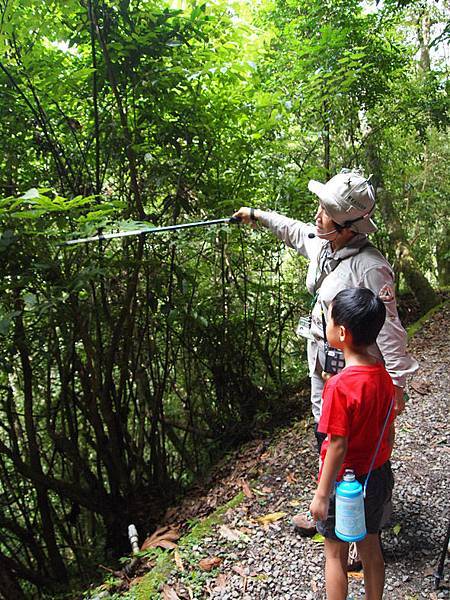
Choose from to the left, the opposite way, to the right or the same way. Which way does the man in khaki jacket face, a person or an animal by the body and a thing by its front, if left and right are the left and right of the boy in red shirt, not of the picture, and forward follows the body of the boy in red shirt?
to the left

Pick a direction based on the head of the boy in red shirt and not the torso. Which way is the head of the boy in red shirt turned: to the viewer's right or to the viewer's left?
to the viewer's left

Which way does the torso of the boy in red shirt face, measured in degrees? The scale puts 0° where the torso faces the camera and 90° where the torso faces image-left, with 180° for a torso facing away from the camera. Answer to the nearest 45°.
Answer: approximately 135°
